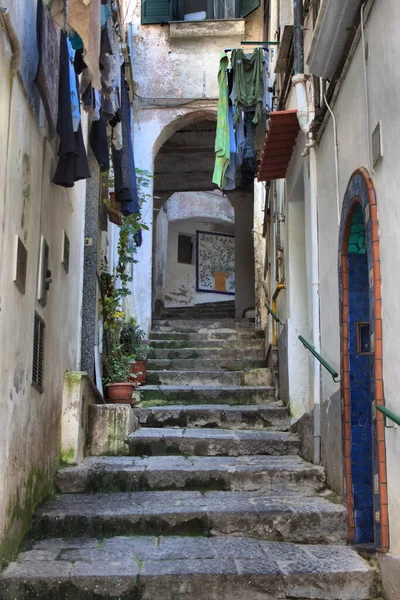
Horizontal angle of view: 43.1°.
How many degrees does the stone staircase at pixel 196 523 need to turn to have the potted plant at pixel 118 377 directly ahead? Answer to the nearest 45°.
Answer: approximately 180°

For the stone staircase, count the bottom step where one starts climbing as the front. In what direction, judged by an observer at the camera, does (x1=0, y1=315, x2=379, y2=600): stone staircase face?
facing the viewer

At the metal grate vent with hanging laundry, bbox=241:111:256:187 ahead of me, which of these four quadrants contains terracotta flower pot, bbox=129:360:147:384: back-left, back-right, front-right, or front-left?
front-left
